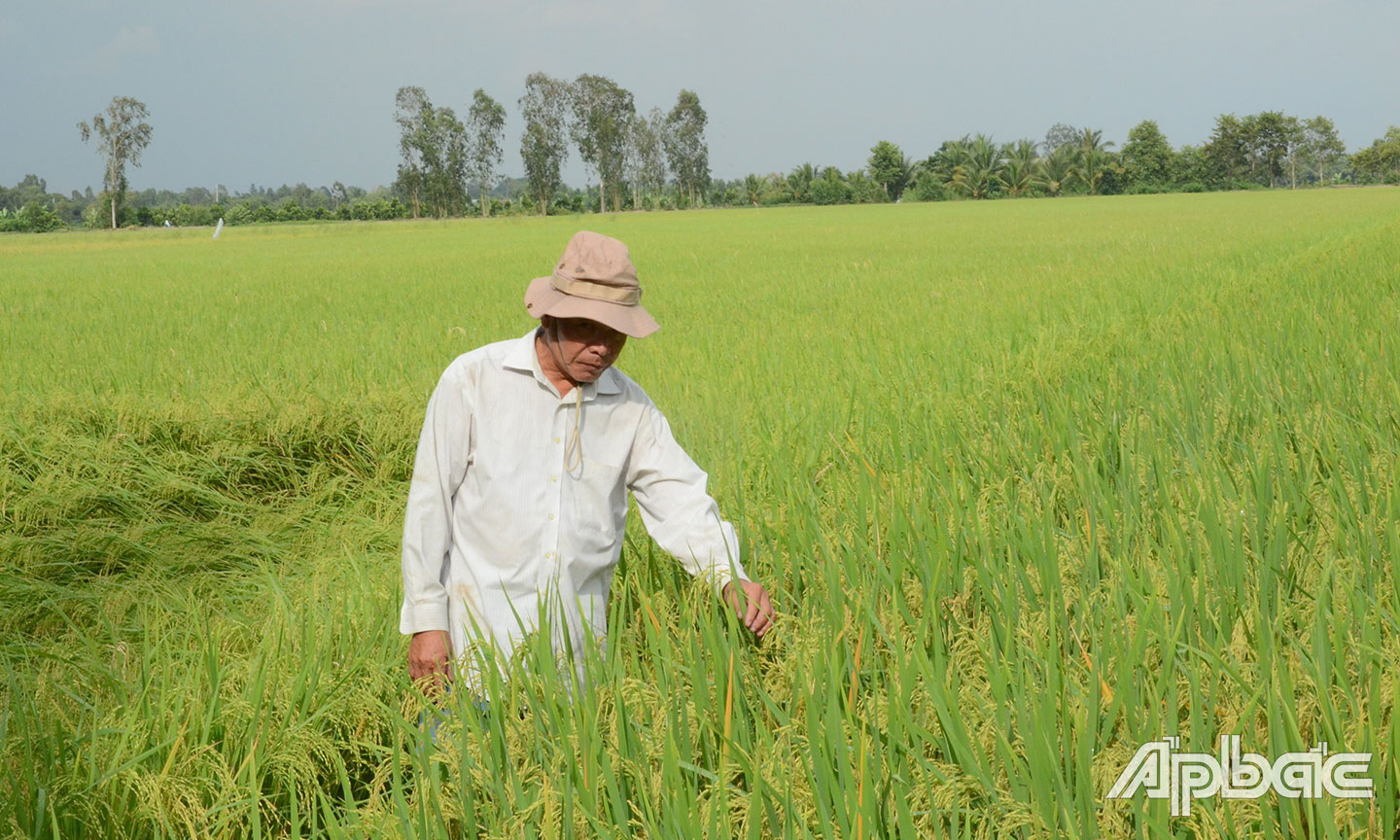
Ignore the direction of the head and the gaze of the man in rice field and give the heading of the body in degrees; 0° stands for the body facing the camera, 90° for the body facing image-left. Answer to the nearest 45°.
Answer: approximately 315°
